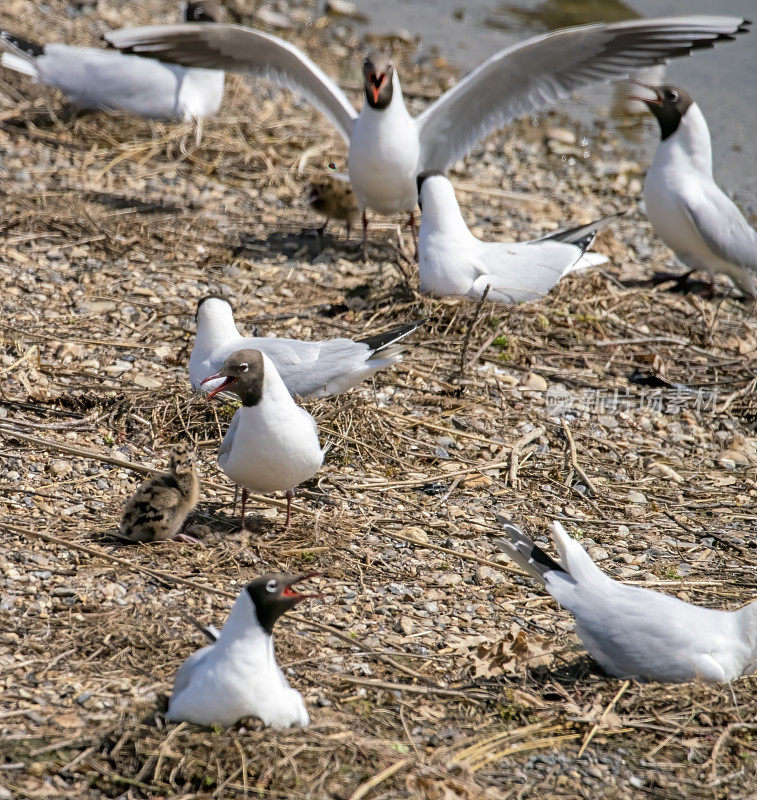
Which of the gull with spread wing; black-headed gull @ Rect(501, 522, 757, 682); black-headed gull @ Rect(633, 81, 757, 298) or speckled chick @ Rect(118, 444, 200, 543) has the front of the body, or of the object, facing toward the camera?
the gull with spread wing

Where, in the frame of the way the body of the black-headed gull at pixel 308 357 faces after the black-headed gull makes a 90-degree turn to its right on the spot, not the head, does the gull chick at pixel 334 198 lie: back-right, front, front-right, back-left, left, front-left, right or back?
front

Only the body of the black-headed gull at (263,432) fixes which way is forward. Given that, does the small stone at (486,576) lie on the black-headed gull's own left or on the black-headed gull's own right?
on the black-headed gull's own left

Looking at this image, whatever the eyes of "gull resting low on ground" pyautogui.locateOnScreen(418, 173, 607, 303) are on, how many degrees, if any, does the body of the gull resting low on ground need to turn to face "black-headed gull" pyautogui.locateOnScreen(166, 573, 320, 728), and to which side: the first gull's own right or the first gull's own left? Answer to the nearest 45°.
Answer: approximately 90° to the first gull's own left

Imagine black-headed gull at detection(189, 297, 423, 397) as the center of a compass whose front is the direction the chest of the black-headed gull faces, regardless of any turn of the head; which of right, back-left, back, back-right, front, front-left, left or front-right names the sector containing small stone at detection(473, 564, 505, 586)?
back-left

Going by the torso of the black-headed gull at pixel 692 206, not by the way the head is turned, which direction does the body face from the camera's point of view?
to the viewer's left

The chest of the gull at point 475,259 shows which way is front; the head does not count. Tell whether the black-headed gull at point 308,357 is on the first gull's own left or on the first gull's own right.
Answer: on the first gull's own left

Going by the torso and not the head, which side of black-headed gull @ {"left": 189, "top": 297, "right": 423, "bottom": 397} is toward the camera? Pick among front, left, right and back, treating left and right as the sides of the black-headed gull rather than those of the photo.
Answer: left

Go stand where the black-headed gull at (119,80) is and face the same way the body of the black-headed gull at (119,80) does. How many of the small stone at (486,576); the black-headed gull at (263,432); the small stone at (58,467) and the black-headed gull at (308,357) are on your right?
4

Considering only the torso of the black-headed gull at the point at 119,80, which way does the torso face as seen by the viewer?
to the viewer's right

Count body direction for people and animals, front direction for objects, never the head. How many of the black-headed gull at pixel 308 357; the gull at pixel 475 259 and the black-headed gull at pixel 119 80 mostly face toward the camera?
0

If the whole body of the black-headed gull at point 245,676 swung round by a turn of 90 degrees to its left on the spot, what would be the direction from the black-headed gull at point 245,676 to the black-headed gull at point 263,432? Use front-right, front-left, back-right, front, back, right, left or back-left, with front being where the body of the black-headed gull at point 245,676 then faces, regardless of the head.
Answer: front-left

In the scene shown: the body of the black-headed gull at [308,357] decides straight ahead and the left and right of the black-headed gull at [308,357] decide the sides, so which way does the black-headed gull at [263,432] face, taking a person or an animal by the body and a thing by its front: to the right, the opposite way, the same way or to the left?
to the left

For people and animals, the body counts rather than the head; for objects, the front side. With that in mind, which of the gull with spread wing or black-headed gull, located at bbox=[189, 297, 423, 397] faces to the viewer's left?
the black-headed gull

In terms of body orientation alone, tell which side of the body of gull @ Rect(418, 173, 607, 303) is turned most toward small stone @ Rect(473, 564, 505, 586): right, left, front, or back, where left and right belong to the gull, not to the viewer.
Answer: left

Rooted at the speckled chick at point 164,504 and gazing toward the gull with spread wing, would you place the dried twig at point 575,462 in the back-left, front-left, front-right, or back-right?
front-right

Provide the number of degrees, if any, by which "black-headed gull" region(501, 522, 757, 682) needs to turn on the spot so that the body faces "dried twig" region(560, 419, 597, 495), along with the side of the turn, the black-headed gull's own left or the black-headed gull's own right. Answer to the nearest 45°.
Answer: approximately 90° to the black-headed gull's own left
